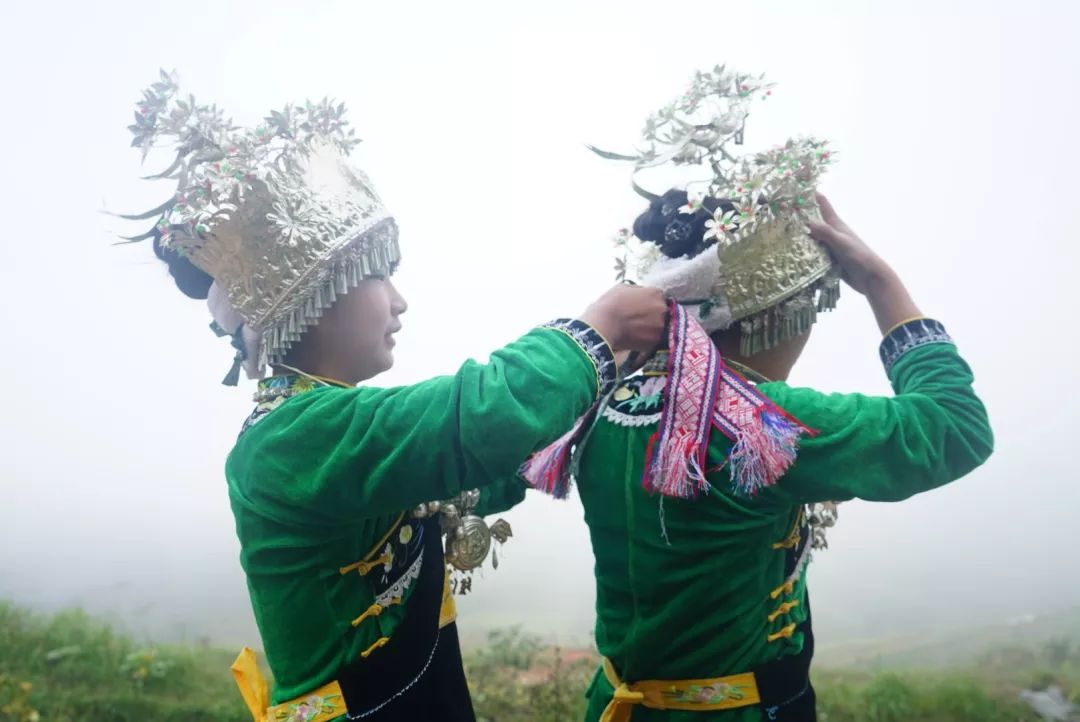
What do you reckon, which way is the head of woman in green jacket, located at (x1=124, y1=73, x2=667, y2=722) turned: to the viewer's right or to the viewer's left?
to the viewer's right

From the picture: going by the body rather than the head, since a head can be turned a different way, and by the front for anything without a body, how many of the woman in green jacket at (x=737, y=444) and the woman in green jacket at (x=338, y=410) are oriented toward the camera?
0

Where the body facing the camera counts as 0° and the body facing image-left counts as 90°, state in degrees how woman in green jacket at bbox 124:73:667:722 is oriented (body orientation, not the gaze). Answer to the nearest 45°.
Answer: approximately 270°

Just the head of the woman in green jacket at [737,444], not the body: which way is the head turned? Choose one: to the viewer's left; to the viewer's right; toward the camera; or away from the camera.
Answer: away from the camera

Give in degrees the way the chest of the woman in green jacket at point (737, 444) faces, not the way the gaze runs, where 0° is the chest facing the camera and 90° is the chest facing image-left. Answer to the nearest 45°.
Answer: approximately 225°

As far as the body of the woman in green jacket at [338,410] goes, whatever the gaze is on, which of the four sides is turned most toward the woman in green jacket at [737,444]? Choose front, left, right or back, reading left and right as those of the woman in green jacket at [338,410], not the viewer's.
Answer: front
